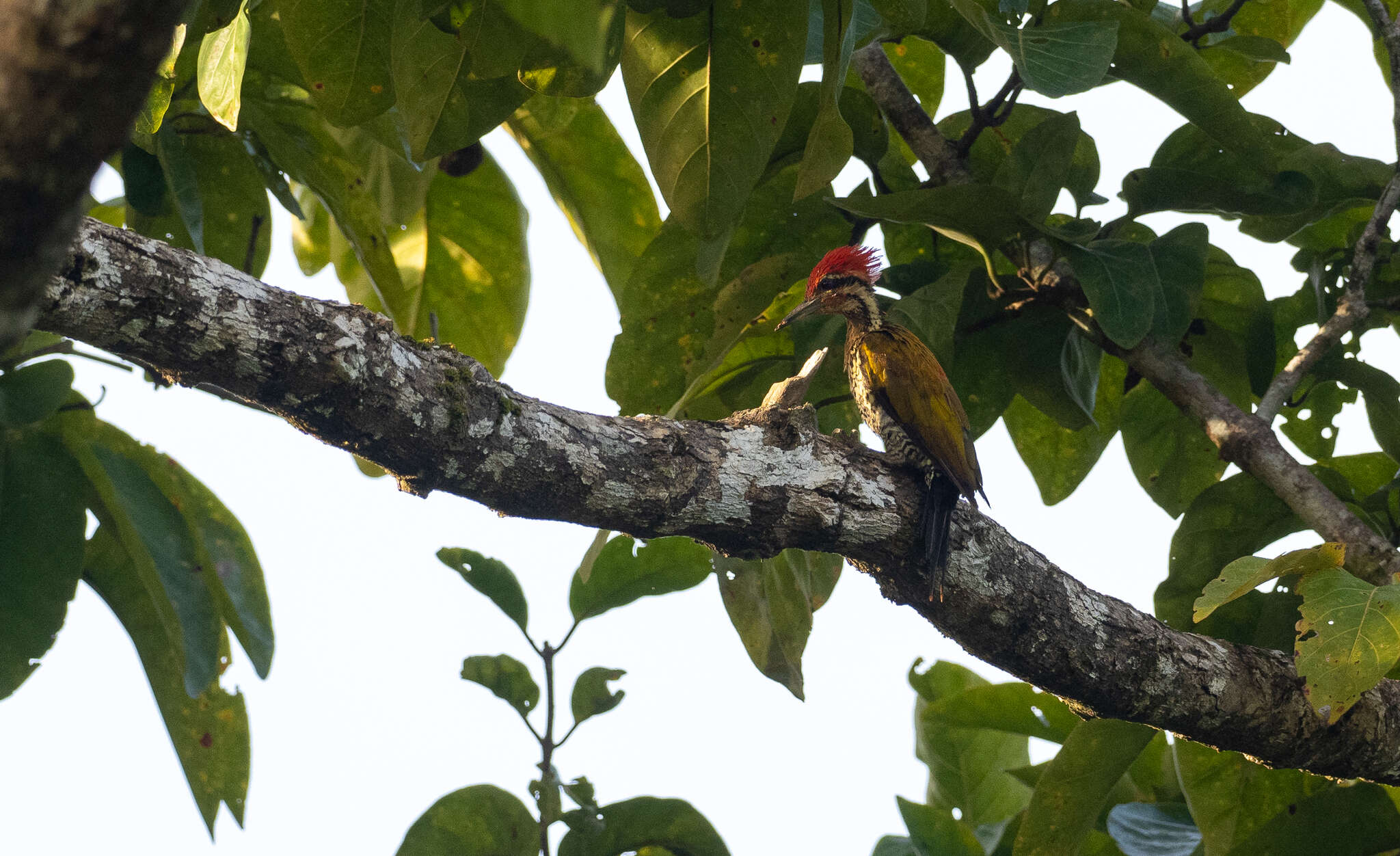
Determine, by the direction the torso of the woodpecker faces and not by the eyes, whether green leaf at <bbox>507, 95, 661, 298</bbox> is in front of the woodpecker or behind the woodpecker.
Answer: in front

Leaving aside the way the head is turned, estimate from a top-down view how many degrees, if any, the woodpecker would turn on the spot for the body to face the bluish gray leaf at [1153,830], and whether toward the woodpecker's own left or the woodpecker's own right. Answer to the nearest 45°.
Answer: approximately 135° to the woodpecker's own right

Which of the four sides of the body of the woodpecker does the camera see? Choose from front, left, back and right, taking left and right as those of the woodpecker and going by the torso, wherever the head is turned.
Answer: left

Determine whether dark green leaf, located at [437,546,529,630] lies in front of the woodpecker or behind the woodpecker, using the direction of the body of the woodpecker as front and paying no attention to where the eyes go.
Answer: in front

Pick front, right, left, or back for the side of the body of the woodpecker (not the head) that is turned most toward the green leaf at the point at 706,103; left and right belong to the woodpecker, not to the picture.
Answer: left
